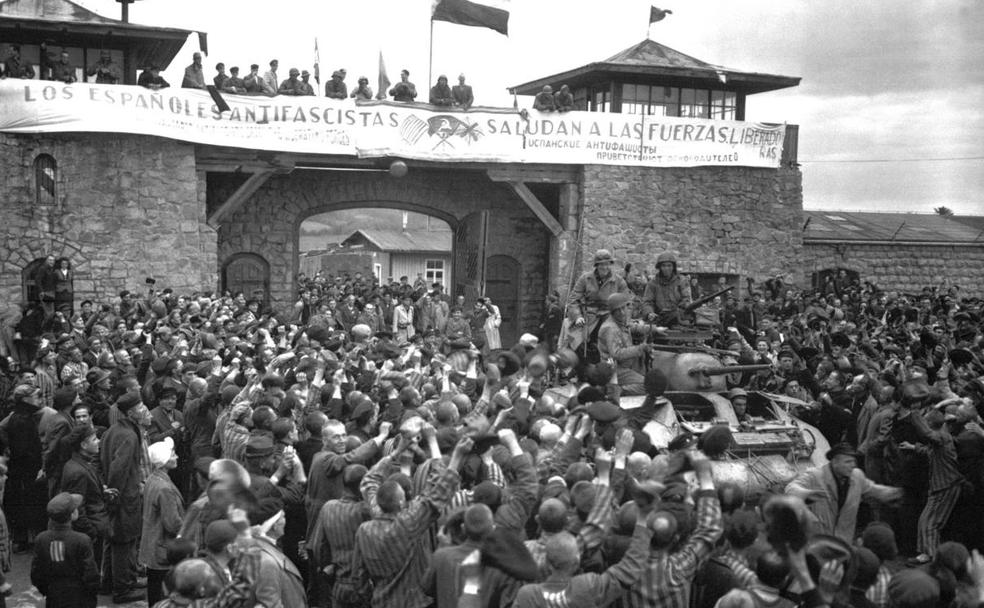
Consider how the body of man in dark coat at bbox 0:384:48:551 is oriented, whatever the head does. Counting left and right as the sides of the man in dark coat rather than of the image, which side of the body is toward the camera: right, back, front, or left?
right

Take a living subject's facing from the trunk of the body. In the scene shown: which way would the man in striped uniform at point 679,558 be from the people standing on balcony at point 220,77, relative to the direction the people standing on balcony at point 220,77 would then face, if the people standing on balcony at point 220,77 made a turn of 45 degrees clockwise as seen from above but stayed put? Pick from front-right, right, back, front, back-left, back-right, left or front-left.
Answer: front-left

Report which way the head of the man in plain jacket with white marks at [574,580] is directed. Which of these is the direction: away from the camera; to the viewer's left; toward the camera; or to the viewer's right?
away from the camera

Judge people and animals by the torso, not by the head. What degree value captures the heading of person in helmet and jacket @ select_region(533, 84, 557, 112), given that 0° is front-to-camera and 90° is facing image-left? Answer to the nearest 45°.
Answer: approximately 0°

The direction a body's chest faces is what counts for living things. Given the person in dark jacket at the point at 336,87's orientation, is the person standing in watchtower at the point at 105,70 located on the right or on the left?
on their right

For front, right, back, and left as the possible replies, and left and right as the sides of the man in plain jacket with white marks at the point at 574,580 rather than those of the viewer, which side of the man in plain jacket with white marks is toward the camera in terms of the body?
back

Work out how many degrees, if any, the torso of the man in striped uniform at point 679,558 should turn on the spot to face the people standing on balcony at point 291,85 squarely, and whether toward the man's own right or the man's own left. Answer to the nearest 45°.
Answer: approximately 45° to the man's own left

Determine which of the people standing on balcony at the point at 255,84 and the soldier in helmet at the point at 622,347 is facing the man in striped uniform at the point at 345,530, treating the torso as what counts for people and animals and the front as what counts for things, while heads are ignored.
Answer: the people standing on balcony

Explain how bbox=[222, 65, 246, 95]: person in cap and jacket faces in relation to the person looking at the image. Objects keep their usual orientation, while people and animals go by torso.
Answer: facing the viewer
